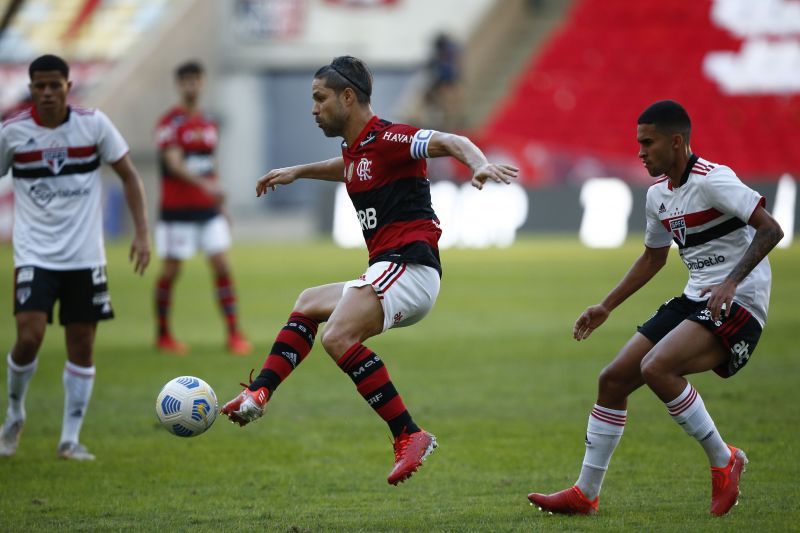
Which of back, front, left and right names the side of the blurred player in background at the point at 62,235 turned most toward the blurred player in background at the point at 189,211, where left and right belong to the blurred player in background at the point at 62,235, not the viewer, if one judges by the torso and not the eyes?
back

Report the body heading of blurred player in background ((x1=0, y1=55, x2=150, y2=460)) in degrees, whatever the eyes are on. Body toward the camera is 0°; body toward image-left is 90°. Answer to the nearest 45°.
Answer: approximately 0°
